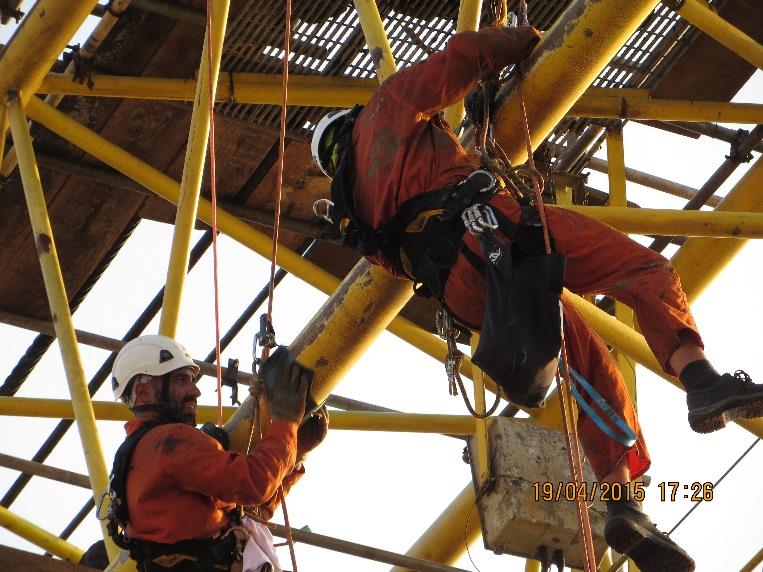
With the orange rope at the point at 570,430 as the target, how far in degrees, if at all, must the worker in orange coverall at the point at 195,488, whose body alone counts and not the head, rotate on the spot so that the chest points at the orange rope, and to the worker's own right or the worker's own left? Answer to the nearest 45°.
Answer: approximately 45° to the worker's own right

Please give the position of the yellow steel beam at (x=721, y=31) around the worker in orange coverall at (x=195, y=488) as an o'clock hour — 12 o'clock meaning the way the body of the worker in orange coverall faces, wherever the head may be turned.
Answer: The yellow steel beam is roughly at 12 o'clock from the worker in orange coverall.

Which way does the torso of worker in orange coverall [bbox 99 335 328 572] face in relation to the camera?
to the viewer's right

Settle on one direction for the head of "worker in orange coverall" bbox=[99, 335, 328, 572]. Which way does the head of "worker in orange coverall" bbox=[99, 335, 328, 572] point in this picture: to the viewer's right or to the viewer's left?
to the viewer's right

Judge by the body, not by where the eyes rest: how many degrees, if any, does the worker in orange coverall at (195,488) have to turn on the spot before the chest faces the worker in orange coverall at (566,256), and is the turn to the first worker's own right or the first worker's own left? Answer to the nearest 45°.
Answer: approximately 45° to the first worker's own right
